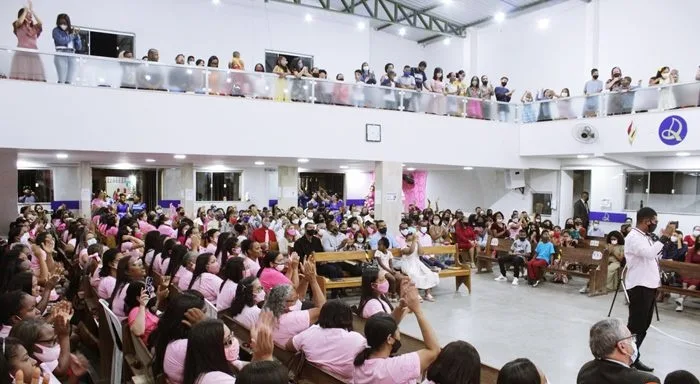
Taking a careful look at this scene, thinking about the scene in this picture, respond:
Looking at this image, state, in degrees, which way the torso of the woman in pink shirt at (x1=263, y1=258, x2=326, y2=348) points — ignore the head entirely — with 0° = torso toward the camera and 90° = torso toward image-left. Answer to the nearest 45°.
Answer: approximately 225°

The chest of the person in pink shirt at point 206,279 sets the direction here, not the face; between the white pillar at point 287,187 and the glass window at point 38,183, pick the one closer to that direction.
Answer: the white pillar

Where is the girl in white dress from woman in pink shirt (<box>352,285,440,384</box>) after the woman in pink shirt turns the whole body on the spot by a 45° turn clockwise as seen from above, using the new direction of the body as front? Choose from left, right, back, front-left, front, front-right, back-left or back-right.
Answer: left

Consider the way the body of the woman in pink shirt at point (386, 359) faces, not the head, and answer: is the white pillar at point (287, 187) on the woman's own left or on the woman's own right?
on the woman's own left

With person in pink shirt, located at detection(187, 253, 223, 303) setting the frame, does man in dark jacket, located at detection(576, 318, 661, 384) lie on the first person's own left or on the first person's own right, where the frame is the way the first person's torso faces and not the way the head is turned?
on the first person's own right

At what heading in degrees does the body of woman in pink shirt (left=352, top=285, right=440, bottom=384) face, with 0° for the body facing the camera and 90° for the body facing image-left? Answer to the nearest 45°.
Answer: approximately 225°

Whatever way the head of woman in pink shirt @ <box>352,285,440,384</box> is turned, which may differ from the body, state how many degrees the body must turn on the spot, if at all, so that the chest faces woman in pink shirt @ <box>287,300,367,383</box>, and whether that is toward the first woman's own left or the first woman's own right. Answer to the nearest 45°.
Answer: approximately 90° to the first woman's own left

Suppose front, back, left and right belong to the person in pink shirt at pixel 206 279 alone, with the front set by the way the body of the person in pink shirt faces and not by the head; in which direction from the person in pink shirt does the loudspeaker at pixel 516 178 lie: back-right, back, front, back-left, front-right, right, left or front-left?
front-left

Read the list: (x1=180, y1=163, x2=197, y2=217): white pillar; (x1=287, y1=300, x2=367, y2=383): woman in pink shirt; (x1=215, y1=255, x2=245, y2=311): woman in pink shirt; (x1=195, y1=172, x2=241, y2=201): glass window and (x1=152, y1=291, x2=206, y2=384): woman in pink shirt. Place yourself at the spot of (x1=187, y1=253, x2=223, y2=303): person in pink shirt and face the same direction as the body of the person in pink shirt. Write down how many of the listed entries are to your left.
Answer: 2

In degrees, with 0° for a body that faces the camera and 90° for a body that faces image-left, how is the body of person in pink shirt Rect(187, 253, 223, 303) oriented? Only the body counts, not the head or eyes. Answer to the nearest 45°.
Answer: approximately 270°
